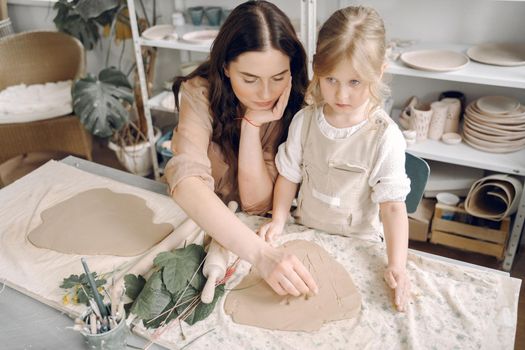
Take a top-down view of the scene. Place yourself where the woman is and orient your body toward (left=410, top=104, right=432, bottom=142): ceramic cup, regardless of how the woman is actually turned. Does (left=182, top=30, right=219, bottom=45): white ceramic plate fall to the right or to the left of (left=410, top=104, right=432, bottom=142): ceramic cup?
left

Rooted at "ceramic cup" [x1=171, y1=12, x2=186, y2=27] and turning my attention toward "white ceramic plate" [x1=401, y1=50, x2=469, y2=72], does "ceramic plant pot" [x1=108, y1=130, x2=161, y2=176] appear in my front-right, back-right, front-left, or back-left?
back-right

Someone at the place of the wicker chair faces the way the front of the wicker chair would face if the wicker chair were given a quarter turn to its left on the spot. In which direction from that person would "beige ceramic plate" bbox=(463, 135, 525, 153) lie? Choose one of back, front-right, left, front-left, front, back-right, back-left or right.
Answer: front-right

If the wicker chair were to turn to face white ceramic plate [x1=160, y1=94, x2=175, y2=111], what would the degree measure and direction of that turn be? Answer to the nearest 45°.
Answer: approximately 45° to its left

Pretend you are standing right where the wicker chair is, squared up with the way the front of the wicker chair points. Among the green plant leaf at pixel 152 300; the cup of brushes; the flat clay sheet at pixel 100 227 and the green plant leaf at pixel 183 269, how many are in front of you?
4

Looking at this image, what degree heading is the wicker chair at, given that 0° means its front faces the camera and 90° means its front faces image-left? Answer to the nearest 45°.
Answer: approximately 0°

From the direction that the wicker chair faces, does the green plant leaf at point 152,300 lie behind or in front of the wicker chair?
in front

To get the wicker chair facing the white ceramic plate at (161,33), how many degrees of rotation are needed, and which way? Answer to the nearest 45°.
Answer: approximately 45° to its left

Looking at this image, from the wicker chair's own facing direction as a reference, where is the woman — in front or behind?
in front

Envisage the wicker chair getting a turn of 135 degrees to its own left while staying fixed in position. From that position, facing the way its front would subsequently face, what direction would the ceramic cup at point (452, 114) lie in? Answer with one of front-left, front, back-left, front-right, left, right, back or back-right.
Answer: right

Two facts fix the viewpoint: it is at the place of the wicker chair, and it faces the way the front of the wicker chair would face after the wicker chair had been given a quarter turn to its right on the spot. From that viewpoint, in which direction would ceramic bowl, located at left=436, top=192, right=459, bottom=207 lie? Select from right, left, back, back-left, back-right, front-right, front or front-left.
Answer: back-left

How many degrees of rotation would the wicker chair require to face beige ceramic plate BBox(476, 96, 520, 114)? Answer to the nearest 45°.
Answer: approximately 45° to its left

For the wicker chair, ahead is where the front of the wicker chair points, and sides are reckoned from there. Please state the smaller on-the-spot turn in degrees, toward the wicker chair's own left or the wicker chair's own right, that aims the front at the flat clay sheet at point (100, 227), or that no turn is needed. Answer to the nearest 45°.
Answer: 0° — it already faces it

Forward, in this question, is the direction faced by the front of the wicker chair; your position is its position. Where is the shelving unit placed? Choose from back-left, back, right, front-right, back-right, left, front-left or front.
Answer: front-left
